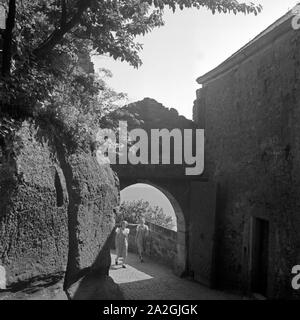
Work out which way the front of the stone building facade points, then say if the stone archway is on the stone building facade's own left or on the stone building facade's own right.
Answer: on the stone building facade's own right

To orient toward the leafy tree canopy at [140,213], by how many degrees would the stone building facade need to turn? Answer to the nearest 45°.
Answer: approximately 90° to its right

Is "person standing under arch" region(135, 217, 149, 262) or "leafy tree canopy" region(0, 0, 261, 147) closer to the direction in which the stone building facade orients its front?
the leafy tree canopy

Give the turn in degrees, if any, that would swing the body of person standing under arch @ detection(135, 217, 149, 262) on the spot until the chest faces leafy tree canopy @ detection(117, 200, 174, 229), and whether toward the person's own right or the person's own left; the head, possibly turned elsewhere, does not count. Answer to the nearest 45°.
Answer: approximately 180°

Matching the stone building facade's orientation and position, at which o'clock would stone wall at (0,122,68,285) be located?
The stone wall is roughly at 11 o'clock from the stone building facade.

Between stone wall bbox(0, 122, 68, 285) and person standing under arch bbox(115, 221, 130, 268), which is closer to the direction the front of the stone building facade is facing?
the stone wall
